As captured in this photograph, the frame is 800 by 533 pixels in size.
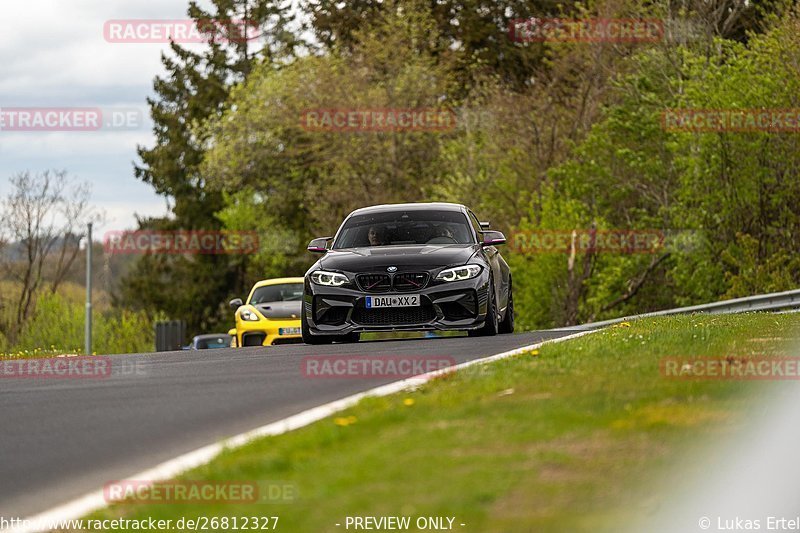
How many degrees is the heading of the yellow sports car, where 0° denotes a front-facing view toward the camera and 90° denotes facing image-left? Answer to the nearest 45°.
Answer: approximately 0°

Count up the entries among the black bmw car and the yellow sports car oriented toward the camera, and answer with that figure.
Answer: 2

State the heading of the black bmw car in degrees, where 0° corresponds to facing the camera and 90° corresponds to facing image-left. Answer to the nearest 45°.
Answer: approximately 0°

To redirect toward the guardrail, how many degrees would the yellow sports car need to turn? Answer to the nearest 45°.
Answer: approximately 90° to its left

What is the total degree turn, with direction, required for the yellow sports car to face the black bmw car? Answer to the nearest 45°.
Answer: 0° — it already faces it

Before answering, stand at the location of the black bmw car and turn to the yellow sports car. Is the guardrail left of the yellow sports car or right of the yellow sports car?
right

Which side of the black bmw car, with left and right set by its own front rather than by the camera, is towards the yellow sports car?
back
